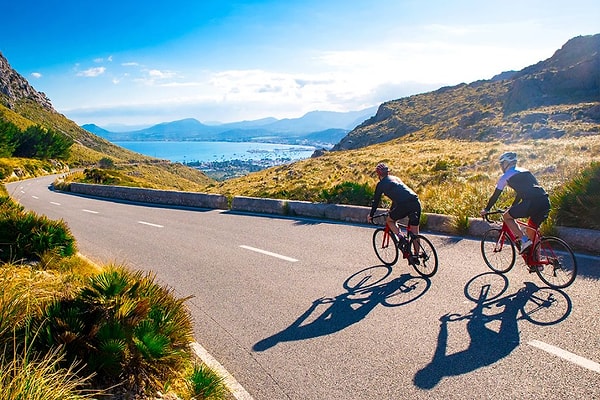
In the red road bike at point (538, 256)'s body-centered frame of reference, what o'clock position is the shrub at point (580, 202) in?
The shrub is roughly at 2 o'clock from the red road bike.

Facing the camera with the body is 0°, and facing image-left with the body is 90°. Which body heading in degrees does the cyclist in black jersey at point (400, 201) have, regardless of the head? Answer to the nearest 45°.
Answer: approximately 135°

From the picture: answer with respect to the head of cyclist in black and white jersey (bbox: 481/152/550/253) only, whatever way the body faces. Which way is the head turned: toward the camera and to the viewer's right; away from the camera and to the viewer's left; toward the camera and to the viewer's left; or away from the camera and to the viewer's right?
away from the camera and to the viewer's left

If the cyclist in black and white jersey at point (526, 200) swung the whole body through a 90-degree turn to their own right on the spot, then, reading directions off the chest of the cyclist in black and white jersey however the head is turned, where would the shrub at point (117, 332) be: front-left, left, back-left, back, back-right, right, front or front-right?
back

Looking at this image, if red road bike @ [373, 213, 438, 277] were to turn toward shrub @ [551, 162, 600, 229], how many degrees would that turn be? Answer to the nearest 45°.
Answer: approximately 90° to its right

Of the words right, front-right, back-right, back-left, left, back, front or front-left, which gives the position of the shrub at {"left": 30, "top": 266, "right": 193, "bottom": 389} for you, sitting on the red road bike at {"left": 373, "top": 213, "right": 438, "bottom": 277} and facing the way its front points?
left

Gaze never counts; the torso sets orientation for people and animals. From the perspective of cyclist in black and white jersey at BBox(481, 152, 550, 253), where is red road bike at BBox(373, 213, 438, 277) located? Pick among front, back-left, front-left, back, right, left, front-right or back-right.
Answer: front-left

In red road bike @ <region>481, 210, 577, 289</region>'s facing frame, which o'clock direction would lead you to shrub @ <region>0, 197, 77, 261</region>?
The shrub is roughly at 10 o'clock from the red road bike.

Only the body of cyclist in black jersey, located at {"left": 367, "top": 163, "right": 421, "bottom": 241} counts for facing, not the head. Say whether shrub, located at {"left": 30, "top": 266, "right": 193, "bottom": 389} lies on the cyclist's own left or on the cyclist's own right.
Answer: on the cyclist's own left

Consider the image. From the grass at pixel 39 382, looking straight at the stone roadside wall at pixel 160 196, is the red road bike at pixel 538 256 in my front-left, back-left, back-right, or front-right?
front-right

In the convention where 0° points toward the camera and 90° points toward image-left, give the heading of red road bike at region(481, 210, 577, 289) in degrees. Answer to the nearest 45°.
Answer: approximately 135°

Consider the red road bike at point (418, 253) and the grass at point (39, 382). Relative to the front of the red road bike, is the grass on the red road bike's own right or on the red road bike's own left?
on the red road bike's own left

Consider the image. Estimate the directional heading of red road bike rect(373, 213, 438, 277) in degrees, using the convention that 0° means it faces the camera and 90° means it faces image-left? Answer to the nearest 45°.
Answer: approximately 135°

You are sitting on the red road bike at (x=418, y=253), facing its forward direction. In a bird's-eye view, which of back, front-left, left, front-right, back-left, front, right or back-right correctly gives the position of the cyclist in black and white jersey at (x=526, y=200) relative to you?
back-right
